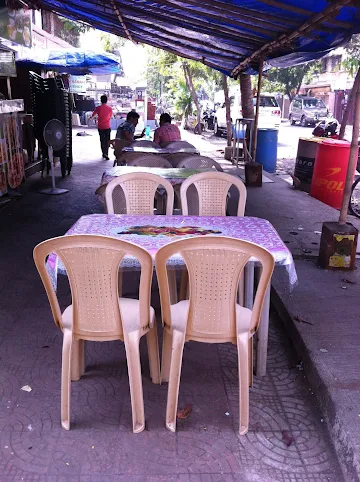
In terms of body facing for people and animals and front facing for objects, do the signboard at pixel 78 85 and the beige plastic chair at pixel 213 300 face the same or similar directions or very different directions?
very different directions

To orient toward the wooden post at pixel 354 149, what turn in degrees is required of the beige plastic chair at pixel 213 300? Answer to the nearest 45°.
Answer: approximately 45° to its right

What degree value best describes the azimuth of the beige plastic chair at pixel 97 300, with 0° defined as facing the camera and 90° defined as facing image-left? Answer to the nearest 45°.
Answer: approximately 180°

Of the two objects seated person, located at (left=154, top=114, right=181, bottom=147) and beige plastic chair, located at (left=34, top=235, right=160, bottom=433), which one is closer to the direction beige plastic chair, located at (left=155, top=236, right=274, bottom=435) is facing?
the seated person

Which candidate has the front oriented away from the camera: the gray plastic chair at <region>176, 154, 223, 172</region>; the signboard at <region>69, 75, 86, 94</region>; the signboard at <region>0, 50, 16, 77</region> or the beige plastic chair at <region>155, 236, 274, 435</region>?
the beige plastic chair at <region>155, 236, 274, 435</region>

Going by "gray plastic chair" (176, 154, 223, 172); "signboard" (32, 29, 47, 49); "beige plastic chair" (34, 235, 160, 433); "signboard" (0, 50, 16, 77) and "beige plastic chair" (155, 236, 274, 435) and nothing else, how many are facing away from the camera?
2

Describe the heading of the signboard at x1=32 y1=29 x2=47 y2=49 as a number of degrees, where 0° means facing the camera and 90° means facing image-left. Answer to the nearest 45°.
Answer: approximately 315°

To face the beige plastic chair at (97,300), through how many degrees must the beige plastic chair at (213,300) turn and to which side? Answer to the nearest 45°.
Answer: approximately 90° to its left
